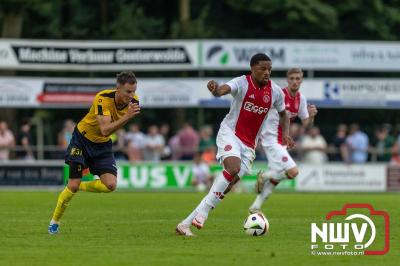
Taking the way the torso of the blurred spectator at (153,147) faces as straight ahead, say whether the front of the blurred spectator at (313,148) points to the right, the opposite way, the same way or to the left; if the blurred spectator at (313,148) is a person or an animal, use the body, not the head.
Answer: the same way

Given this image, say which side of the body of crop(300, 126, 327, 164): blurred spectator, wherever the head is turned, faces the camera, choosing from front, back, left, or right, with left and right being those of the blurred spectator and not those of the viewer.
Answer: front

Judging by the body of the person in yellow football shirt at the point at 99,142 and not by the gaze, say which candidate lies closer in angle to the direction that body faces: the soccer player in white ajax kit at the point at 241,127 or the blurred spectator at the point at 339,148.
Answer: the soccer player in white ajax kit

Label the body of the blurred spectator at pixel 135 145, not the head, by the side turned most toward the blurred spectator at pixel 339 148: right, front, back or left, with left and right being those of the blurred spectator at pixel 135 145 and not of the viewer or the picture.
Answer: left

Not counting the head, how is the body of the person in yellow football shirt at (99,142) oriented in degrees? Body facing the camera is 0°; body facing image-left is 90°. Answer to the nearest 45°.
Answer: approximately 315°

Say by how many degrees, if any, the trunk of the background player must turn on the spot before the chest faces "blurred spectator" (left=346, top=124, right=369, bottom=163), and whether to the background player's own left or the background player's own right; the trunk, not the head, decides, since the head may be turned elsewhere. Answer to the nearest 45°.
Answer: approximately 135° to the background player's own left

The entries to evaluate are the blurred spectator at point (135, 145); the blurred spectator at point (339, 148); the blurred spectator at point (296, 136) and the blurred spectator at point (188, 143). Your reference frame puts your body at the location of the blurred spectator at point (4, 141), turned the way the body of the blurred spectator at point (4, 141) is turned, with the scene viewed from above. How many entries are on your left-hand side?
4

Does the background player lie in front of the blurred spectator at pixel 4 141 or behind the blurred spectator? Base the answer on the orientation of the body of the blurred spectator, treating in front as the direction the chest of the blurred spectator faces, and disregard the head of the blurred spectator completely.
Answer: in front

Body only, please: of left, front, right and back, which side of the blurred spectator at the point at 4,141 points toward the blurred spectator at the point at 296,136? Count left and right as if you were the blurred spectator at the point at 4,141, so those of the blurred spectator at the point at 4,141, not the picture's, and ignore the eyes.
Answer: left

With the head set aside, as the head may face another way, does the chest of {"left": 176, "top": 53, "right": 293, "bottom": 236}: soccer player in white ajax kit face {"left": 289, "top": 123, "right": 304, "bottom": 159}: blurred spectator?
no

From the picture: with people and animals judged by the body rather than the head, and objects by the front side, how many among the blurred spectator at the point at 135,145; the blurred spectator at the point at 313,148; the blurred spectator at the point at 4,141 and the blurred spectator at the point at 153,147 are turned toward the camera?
4

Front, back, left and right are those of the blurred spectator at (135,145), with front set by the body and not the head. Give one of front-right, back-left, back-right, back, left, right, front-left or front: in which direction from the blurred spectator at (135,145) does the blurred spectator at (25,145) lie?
right

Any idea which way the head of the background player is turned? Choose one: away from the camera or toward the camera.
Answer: toward the camera

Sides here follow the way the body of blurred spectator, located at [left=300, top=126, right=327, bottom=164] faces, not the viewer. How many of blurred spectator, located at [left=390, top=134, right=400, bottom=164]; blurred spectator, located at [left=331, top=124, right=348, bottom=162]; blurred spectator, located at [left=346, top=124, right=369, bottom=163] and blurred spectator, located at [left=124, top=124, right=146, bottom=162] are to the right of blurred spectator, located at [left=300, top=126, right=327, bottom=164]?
1

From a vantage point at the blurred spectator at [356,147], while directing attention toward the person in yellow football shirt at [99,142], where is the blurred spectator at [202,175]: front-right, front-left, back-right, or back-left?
front-right

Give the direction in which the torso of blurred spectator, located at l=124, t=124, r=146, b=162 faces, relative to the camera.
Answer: toward the camera
